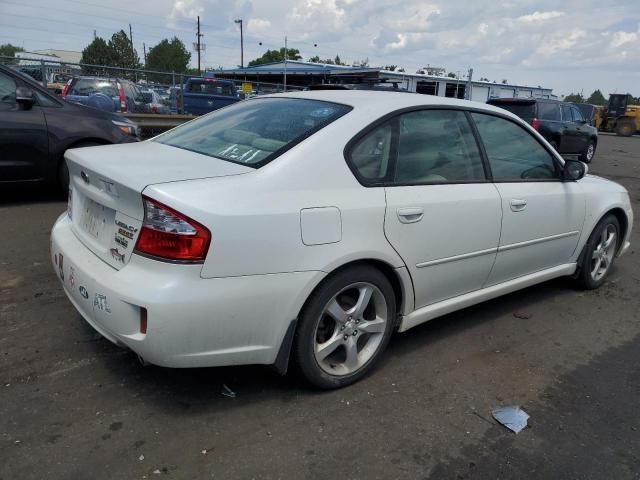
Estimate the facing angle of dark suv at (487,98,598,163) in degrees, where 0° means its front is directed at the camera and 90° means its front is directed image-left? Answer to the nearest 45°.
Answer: approximately 225°

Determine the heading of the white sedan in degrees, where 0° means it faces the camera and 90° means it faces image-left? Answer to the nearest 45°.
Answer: approximately 225°

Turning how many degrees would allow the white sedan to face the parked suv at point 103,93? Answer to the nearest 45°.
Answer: approximately 90° to its left

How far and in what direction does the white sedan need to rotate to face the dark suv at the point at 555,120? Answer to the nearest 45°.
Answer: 0° — it already faces it

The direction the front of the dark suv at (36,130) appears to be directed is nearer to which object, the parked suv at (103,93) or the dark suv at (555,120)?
the dark suv

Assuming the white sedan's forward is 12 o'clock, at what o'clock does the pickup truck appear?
The pickup truck is roughly at 10 o'clock from the white sedan.

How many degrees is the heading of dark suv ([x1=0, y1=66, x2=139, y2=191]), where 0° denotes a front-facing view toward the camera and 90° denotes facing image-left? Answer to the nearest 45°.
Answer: approximately 270°

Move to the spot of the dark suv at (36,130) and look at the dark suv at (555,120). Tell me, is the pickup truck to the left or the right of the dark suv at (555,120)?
left

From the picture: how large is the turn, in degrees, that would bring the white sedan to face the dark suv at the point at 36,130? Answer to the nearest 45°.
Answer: approximately 90° to its left

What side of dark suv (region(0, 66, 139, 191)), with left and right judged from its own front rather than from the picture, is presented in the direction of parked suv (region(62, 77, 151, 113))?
left
